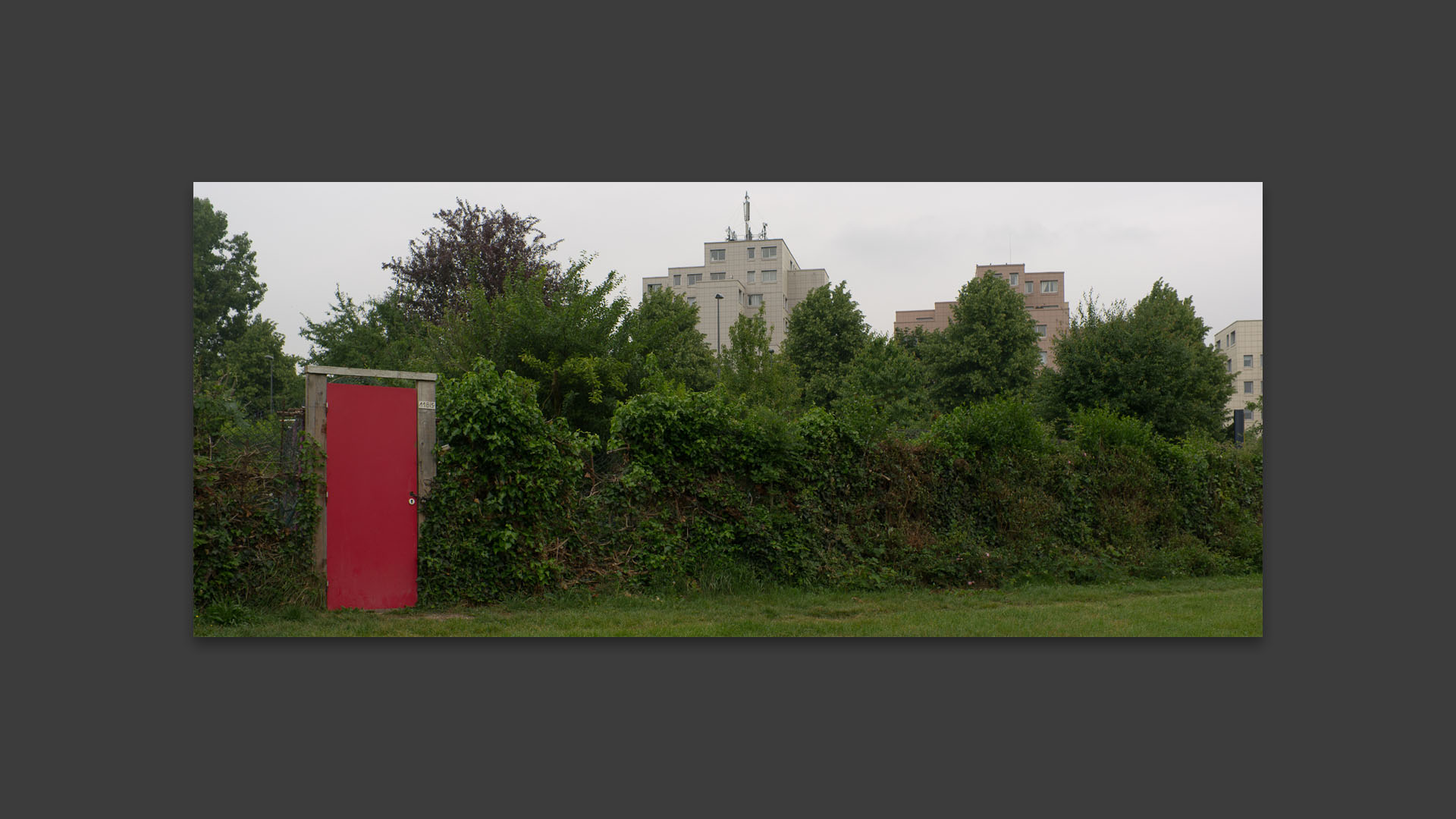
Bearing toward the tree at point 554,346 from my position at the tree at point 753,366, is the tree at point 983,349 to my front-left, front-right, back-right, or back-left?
back-left

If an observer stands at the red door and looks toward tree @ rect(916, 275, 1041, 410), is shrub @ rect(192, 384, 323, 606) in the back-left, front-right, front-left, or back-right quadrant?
back-left

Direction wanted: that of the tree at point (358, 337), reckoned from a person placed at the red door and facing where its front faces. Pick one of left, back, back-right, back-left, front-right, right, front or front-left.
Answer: back

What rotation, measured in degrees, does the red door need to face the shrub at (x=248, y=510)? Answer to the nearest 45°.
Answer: approximately 90° to its right

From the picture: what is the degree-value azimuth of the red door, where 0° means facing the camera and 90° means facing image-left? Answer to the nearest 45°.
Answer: approximately 0°

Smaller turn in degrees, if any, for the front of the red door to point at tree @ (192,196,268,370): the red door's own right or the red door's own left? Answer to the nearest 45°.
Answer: approximately 135° to the red door's own right

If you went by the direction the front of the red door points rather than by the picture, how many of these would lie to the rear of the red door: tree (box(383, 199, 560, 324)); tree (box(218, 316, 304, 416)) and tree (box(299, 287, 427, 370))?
3

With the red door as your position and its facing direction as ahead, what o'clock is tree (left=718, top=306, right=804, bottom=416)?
The tree is roughly at 7 o'clock from the red door.

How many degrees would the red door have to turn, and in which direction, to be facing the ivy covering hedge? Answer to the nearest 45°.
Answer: approximately 90° to its left
